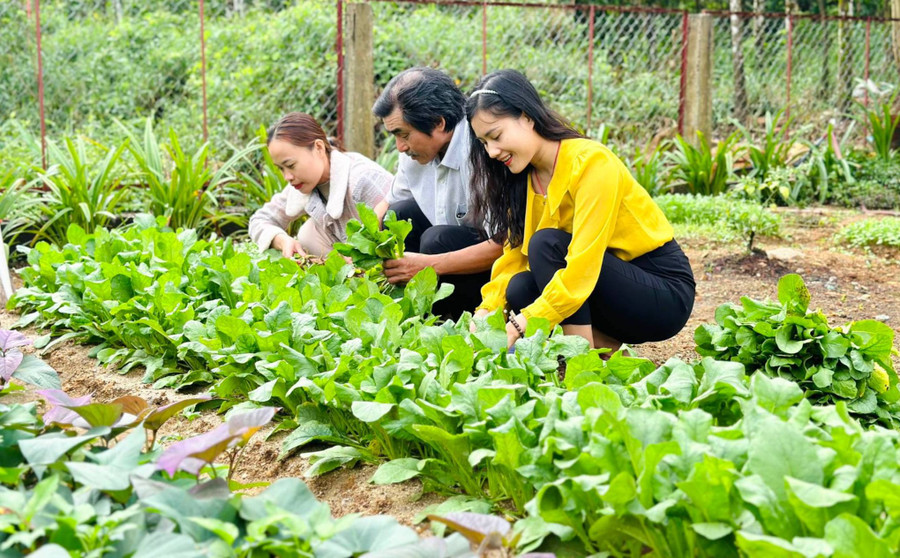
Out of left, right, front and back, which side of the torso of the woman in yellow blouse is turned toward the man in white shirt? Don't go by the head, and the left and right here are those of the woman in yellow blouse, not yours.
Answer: right

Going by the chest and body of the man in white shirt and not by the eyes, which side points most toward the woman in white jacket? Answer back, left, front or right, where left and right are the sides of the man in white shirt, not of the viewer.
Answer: right

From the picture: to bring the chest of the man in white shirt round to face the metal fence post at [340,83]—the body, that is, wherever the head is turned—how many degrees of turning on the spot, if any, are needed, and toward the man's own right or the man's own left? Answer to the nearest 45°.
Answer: approximately 135° to the man's own right

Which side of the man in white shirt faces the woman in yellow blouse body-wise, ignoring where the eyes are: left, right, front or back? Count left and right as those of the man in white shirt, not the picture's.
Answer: left

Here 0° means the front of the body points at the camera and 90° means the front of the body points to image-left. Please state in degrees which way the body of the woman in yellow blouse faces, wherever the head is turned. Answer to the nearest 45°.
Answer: approximately 45°

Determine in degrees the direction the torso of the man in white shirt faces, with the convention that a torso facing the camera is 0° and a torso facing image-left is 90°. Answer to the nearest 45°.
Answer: approximately 45°
